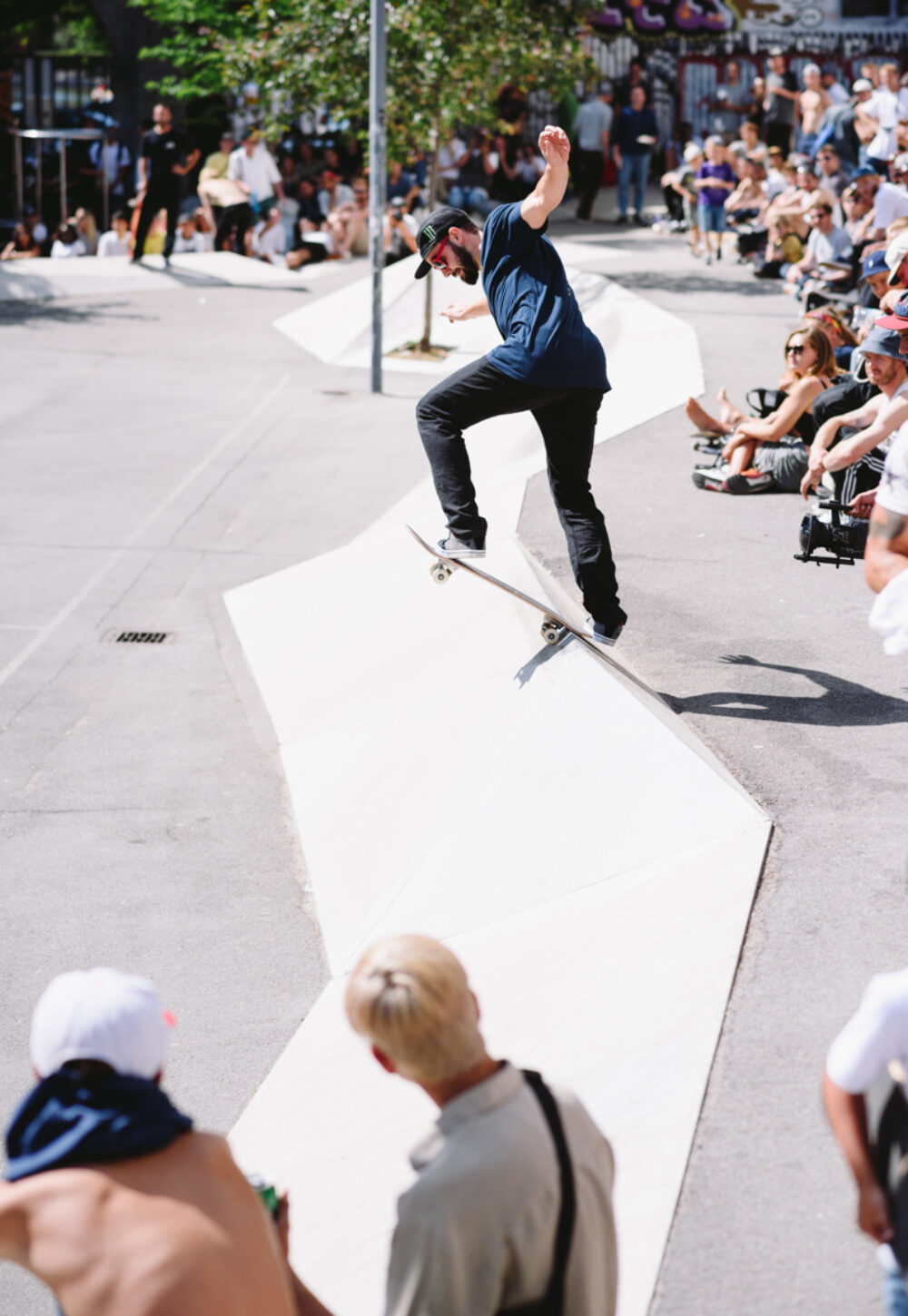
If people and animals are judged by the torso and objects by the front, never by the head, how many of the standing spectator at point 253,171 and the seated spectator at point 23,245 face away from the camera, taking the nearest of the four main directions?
0

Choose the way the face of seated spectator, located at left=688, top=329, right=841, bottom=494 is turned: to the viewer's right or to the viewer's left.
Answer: to the viewer's left

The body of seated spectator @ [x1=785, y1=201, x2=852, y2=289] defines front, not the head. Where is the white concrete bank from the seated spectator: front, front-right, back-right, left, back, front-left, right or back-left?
front-left

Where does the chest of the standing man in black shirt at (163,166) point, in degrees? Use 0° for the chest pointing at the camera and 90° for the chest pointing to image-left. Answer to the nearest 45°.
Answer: approximately 0°

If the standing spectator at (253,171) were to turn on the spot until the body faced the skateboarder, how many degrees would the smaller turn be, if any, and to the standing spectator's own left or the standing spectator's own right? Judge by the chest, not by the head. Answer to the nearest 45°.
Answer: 0° — they already face them

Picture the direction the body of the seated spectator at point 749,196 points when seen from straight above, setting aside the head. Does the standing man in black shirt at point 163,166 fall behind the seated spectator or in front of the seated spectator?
in front

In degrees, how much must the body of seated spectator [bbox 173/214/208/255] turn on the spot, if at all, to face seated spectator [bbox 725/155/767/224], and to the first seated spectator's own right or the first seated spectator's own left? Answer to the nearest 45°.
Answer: approximately 45° to the first seated spectator's own left

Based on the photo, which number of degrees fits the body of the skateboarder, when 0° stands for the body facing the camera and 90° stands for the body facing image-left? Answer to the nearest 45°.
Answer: approximately 90°
